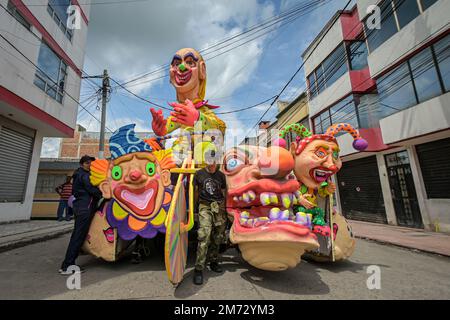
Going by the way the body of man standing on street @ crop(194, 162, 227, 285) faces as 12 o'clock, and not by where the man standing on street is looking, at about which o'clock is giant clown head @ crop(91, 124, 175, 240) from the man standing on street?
The giant clown head is roughly at 3 o'clock from the man standing on street.

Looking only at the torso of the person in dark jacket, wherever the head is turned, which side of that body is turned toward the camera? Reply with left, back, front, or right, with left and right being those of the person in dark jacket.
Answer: right

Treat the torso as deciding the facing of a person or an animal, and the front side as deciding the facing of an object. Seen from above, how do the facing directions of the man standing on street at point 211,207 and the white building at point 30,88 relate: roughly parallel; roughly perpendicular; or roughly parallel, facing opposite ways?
roughly perpendicular

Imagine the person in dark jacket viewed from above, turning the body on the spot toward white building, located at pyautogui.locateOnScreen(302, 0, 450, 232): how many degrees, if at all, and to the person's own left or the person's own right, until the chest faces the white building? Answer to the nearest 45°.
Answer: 0° — they already face it

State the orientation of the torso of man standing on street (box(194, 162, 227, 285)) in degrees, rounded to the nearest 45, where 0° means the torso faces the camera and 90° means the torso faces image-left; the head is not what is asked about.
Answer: approximately 0°

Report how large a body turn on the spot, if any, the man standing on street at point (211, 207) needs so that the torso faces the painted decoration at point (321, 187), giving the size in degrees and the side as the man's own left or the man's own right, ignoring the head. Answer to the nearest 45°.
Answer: approximately 90° to the man's own left

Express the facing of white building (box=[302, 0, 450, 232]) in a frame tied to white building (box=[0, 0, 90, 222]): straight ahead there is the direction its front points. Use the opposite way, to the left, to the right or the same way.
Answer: the opposite way

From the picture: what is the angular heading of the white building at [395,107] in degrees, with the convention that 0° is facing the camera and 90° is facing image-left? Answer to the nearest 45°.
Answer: approximately 45°

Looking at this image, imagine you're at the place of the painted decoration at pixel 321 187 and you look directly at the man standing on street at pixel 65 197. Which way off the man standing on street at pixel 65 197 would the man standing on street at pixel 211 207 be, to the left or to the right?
left

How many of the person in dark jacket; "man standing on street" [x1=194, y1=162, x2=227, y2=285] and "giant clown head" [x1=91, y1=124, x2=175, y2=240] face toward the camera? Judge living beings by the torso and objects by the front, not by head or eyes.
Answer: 2
